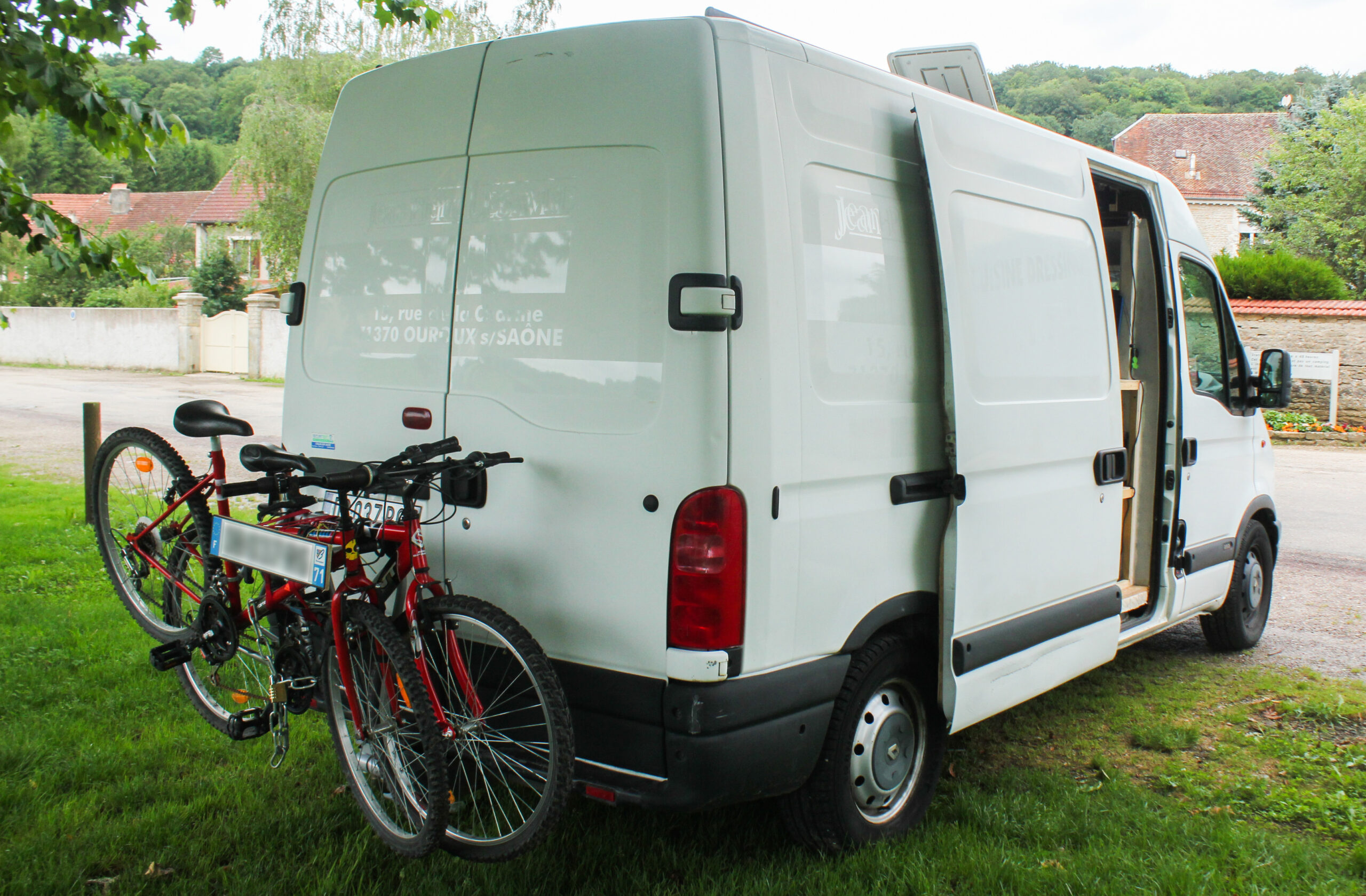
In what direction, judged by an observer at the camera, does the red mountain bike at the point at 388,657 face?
facing the viewer and to the right of the viewer

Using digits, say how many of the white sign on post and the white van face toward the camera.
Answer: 1

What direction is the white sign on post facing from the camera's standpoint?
toward the camera

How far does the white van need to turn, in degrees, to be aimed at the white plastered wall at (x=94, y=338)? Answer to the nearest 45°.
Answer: approximately 90° to its left

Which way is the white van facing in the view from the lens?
facing away from the viewer and to the right of the viewer

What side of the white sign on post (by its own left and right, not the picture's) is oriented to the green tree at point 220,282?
right

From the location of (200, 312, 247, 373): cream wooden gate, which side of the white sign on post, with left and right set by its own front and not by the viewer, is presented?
right

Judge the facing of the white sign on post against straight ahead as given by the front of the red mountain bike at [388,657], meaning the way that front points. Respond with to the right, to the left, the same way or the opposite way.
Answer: to the right

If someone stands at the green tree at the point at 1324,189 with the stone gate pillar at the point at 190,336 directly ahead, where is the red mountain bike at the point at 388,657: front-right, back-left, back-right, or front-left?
front-left

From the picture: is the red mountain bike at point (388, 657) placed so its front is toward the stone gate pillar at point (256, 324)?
no

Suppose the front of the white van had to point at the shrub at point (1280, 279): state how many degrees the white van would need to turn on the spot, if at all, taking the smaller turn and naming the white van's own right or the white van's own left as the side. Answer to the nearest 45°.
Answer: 0° — it already faces it

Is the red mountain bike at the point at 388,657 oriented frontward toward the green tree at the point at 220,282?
no

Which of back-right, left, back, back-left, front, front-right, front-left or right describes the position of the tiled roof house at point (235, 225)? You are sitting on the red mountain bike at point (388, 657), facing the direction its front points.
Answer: back-left

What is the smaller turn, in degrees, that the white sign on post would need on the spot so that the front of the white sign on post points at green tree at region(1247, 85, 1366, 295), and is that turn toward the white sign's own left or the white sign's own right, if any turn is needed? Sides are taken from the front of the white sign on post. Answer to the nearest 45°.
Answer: approximately 180°

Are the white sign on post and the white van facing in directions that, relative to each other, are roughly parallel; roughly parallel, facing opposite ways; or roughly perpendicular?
roughly parallel, facing opposite ways

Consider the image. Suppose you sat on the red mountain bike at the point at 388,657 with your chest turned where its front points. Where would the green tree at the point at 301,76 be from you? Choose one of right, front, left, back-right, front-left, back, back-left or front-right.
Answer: back-left

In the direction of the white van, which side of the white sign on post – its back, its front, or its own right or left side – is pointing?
front

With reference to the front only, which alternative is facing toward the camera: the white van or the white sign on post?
the white sign on post
